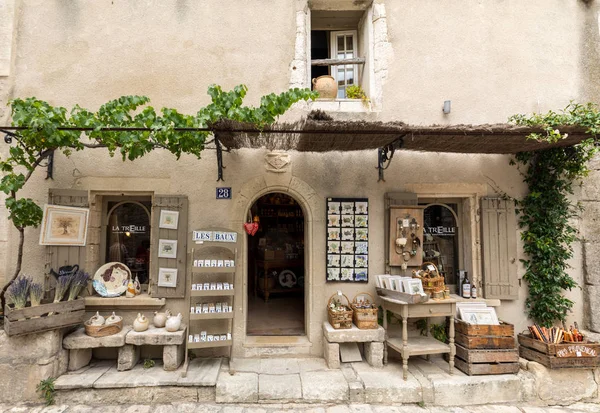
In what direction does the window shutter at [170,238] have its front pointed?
toward the camera

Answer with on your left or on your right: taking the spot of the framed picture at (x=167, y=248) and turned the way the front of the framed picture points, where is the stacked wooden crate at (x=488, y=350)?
on your left

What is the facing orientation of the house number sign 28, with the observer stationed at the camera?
facing the viewer

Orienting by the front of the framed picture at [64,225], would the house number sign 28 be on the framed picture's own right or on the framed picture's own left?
on the framed picture's own left

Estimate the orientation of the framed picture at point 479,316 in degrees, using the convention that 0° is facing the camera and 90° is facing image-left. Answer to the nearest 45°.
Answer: approximately 0°

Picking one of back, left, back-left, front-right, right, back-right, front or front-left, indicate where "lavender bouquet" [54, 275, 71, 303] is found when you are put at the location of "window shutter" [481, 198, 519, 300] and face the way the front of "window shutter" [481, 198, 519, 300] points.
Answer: front-right

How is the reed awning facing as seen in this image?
toward the camera

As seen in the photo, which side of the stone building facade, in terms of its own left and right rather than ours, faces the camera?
front

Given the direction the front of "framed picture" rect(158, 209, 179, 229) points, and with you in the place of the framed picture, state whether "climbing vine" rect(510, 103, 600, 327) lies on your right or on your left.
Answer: on your left

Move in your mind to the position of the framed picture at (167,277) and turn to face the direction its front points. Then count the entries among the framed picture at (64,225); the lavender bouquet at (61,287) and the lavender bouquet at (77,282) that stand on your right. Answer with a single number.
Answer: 3
